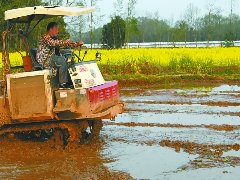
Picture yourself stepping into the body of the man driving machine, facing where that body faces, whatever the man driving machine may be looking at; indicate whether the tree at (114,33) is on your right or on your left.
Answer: on your left

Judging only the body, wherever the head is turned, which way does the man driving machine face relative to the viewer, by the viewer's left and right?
facing to the right of the viewer
